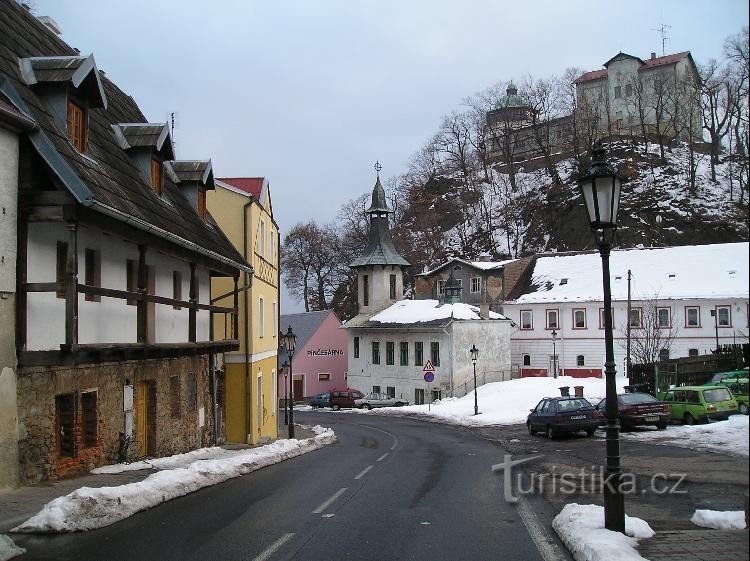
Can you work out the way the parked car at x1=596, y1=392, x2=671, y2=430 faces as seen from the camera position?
facing away from the viewer and to the left of the viewer

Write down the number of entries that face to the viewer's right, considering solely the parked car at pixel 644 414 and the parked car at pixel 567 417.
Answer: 0

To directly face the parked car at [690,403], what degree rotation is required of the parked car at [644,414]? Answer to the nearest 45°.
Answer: approximately 90° to its right

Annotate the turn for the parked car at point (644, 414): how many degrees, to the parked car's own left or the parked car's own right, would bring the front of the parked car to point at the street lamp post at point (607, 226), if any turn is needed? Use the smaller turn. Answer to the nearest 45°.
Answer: approximately 135° to the parked car's own left

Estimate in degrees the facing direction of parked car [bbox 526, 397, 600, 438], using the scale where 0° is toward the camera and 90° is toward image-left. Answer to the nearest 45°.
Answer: approximately 135°

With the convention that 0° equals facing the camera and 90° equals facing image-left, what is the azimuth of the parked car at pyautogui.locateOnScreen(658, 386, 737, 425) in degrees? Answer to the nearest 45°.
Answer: approximately 135°

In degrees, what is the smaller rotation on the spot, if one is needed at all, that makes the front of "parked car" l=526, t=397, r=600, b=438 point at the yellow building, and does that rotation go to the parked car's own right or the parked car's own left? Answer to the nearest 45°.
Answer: approximately 45° to the parked car's own left
